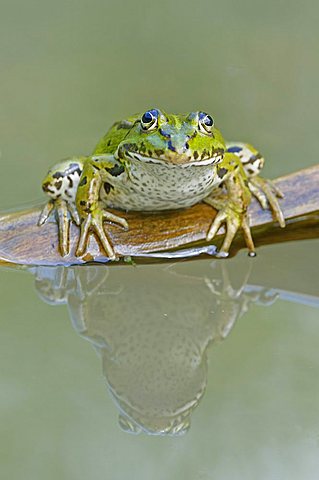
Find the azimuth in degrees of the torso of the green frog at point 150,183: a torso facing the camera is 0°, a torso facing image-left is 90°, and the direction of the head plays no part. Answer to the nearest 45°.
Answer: approximately 0°
